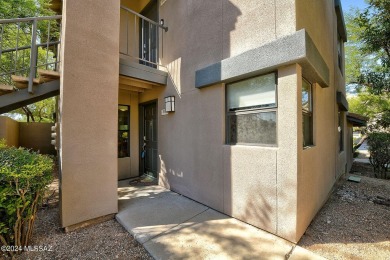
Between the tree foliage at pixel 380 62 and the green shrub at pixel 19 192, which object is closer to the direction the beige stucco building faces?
the green shrub

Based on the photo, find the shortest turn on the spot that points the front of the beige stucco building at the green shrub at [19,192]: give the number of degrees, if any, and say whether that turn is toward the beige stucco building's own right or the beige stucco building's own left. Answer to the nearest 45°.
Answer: approximately 45° to the beige stucco building's own right

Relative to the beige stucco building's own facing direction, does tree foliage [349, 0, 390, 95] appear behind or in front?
behind

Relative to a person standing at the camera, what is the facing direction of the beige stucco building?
facing the viewer and to the left of the viewer

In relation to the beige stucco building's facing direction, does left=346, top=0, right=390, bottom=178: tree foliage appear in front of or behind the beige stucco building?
behind

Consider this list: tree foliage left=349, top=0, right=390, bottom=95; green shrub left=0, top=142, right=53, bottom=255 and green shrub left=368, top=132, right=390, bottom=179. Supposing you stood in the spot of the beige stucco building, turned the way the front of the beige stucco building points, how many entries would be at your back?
2
